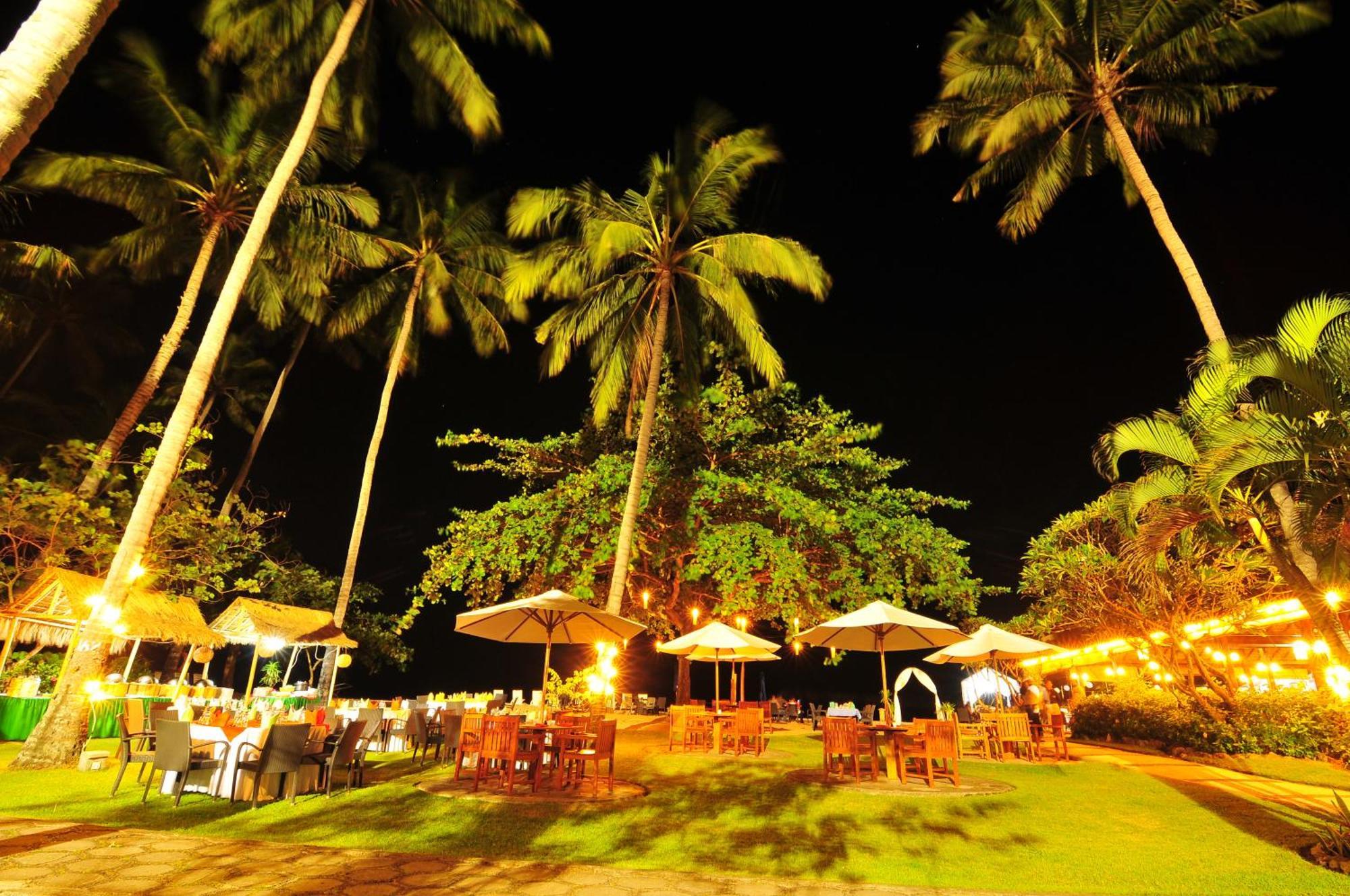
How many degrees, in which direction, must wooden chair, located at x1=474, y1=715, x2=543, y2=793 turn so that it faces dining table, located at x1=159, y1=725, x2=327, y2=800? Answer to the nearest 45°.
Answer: approximately 135° to its left

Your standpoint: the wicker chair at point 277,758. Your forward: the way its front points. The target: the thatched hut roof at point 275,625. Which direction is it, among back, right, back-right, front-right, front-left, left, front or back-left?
front-right

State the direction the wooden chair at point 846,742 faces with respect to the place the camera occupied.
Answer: facing away from the viewer and to the right of the viewer

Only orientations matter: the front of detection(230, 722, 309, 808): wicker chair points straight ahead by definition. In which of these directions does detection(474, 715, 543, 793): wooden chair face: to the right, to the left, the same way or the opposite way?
to the right

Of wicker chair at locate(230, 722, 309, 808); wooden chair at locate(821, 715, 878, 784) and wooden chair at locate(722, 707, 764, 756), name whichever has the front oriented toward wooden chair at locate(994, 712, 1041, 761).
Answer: wooden chair at locate(821, 715, 878, 784)

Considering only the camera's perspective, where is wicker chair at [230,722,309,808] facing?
facing away from the viewer and to the left of the viewer
